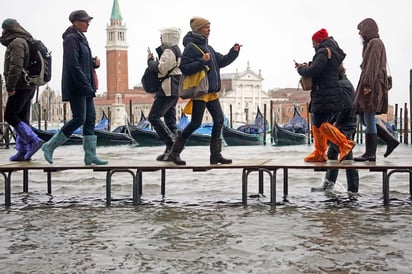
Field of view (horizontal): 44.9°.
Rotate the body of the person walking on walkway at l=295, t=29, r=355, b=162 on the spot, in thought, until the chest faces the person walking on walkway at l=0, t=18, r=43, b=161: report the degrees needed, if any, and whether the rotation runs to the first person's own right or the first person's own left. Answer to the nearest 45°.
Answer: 0° — they already face them

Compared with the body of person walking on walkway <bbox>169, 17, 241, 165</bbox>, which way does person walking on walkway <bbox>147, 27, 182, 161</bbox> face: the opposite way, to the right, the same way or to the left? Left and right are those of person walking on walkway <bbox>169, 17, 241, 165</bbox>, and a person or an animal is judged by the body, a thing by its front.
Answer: the opposite way

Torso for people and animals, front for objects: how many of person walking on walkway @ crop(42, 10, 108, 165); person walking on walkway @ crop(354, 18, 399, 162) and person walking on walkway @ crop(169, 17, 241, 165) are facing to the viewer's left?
1

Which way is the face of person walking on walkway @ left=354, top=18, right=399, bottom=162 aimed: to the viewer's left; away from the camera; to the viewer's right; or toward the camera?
to the viewer's left

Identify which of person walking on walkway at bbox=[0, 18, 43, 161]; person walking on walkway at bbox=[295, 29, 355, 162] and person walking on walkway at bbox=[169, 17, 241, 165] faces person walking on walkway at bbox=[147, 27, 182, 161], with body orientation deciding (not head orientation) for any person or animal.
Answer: person walking on walkway at bbox=[295, 29, 355, 162]

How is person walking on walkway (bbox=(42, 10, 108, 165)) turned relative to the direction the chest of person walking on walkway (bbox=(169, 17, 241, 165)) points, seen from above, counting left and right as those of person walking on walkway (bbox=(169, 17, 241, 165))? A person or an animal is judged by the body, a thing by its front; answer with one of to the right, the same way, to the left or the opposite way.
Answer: the same way

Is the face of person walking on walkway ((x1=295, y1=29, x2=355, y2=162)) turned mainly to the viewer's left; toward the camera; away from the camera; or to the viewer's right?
to the viewer's left

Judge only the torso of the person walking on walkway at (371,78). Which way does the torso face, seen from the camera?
to the viewer's left

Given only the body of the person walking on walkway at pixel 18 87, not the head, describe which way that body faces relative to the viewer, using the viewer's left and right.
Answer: facing to the left of the viewer

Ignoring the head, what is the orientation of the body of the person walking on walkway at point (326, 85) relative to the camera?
to the viewer's left

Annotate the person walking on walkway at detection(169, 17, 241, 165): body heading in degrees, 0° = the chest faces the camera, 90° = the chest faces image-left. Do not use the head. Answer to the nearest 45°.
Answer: approximately 270°

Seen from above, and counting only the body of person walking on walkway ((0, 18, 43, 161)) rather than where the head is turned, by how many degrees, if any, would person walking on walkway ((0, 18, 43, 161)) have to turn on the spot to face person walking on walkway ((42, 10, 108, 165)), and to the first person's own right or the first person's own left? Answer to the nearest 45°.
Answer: approximately 135° to the first person's own left

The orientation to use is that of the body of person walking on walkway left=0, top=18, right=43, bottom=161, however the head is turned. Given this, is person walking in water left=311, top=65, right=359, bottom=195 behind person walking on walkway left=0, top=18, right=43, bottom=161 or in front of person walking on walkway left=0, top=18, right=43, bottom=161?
behind

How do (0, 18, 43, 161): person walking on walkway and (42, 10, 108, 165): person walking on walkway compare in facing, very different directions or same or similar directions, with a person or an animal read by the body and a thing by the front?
very different directions

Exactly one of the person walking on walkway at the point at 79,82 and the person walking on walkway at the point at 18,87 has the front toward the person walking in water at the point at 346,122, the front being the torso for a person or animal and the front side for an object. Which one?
the person walking on walkway at the point at 79,82

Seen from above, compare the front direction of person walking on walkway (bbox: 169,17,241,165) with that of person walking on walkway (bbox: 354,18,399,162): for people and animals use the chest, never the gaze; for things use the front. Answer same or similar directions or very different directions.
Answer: very different directions
